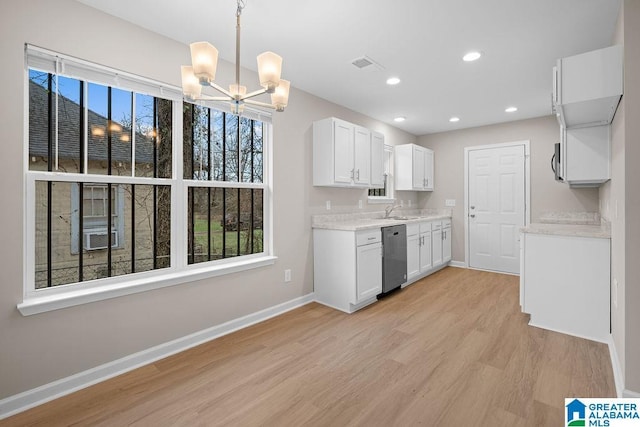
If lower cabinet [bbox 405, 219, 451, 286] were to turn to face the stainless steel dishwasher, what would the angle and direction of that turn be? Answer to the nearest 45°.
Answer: approximately 45° to its right

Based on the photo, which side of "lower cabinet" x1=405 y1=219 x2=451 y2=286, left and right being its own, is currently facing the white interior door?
left

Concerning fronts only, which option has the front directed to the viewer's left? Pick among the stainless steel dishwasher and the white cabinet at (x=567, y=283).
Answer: the white cabinet

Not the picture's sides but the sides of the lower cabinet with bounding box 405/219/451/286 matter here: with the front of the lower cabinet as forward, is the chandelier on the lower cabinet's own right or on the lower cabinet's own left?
on the lower cabinet's own right

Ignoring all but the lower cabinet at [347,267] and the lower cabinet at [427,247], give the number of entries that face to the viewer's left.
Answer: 0

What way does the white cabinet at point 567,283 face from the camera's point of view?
to the viewer's left

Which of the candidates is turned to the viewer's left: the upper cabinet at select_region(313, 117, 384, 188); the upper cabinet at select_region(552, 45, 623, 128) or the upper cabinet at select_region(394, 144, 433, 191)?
the upper cabinet at select_region(552, 45, 623, 128)

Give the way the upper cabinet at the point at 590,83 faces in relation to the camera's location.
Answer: facing to the left of the viewer

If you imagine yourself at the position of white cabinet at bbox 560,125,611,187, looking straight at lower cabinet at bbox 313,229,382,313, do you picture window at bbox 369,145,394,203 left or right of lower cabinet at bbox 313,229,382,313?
right

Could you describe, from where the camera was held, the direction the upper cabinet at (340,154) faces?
facing the viewer and to the right of the viewer
